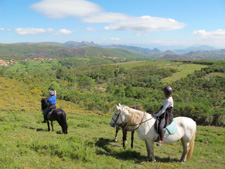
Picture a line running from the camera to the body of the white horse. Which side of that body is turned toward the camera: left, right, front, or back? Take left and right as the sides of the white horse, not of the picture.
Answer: left

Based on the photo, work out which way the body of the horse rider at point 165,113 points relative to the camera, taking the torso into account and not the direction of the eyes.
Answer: to the viewer's left
